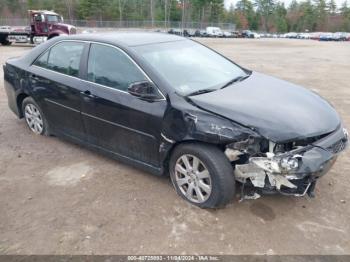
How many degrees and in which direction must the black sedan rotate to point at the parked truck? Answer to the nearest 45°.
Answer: approximately 180°

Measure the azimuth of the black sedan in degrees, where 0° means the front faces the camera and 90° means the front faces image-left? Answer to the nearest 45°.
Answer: approximately 315°
